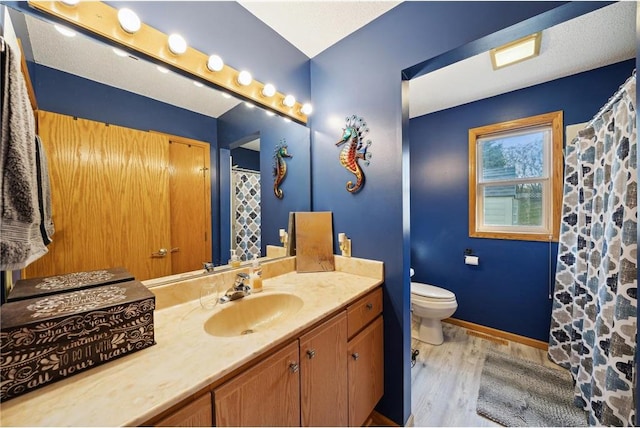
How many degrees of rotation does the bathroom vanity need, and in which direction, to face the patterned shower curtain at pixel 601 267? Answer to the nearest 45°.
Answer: approximately 45° to its left

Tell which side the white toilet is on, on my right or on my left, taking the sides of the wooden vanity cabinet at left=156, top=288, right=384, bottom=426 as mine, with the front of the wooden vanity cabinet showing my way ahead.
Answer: on my left

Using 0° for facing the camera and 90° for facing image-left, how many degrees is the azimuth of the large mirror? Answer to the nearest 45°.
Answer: approximately 315°

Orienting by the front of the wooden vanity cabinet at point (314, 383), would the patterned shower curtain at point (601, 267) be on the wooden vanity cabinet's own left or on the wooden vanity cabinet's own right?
on the wooden vanity cabinet's own left

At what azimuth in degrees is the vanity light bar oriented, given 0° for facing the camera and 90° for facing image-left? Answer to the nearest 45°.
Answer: approximately 315°

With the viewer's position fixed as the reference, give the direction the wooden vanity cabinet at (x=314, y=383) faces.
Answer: facing the viewer and to the right of the viewer

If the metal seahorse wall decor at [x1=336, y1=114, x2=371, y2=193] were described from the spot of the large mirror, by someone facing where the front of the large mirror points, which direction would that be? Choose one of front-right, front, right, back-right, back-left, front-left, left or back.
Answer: front-left
